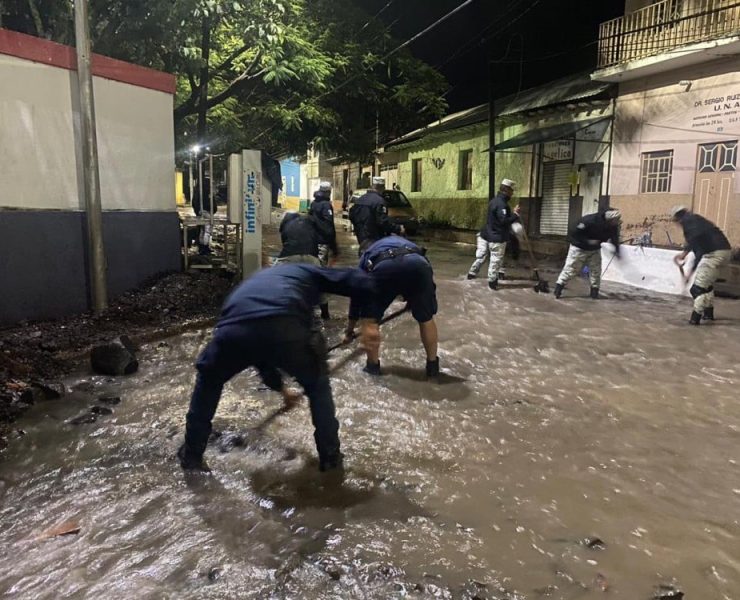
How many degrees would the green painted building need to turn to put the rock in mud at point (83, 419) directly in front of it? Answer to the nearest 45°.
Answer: approximately 45° to its left

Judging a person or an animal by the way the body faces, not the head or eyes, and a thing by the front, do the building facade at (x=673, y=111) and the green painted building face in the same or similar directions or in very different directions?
same or similar directions

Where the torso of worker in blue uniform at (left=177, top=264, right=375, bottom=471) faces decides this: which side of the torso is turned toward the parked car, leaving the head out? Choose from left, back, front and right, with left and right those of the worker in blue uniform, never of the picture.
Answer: front

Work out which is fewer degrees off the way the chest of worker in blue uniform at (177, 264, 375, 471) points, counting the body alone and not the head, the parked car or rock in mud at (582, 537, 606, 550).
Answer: the parked car

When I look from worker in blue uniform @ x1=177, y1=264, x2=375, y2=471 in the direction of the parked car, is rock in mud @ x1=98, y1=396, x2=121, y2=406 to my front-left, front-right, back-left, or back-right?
front-left

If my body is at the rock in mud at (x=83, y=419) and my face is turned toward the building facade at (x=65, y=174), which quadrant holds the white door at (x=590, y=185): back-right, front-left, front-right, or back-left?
front-right

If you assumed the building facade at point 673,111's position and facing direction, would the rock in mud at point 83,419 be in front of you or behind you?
in front

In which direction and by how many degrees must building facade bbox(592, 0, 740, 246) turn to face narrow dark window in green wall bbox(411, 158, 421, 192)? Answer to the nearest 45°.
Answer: approximately 90° to its right

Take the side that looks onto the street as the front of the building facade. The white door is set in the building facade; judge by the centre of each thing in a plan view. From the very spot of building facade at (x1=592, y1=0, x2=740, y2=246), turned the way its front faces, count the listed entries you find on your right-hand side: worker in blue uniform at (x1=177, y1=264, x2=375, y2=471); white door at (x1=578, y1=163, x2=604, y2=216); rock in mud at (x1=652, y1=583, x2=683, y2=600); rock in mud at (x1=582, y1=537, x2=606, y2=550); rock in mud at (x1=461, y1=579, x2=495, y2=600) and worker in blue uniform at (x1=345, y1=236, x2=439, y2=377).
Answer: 1

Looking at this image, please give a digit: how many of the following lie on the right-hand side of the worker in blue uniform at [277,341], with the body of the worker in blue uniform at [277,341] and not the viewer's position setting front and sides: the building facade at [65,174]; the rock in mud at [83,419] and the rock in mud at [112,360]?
0

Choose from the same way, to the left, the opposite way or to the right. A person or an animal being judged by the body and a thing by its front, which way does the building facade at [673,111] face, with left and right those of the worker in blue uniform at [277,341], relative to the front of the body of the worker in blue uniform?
to the left

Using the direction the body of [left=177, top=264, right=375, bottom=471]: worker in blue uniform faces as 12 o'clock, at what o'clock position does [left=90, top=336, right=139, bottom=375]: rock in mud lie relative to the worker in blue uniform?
The rock in mud is roughly at 11 o'clock from the worker in blue uniform.

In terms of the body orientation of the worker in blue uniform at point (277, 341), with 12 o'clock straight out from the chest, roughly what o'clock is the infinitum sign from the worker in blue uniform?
The infinitum sign is roughly at 12 o'clock from the worker in blue uniform.

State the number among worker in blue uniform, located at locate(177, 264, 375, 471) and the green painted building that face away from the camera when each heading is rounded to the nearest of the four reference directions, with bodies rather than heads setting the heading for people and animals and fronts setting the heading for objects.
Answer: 1

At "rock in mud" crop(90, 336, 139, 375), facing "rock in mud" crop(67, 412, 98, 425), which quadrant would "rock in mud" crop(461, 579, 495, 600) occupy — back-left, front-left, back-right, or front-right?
front-left

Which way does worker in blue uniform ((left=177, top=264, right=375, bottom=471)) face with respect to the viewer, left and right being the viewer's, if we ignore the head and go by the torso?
facing away from the viewer

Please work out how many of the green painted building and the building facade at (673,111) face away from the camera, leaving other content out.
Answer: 0

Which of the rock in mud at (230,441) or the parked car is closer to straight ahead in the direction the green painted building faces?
the parked car

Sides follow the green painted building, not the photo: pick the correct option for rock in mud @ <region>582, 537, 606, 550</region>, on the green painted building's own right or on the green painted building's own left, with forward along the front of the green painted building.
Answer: on the green painted building's own left

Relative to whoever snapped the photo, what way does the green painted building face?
facing the viewer and to the left of the viewer

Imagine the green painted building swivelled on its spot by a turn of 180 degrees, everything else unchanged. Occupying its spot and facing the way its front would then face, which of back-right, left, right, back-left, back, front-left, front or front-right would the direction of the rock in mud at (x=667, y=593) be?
back-right
